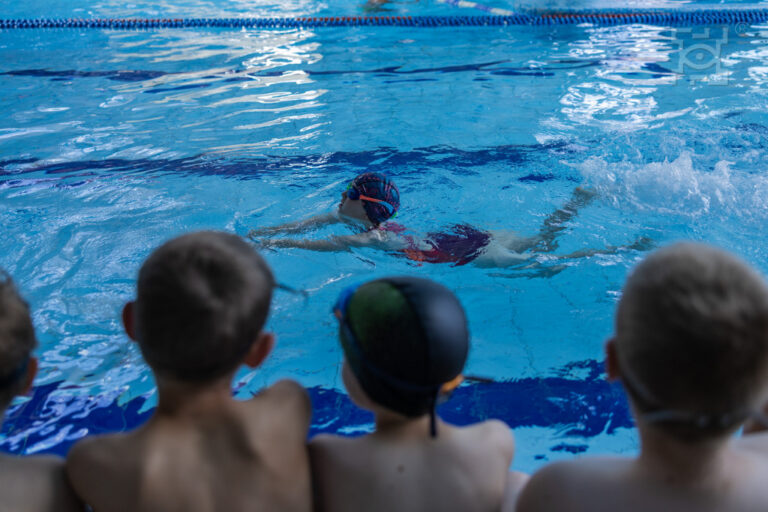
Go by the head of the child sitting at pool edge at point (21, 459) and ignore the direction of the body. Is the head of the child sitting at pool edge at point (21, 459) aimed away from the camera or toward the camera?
away from the camera

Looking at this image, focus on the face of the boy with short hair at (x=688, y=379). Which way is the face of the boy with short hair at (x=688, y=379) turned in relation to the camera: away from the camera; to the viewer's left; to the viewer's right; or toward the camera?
away from the camera

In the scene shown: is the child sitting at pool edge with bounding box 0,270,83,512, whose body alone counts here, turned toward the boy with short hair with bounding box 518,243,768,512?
no

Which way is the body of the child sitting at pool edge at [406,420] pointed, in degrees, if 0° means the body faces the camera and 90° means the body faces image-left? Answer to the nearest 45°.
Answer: approximately 180°

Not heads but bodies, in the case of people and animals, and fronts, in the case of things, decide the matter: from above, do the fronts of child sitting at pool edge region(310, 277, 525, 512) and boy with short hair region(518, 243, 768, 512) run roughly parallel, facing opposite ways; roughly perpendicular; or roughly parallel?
roughly parallel

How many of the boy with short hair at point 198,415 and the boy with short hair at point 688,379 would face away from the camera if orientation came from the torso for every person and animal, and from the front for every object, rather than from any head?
2

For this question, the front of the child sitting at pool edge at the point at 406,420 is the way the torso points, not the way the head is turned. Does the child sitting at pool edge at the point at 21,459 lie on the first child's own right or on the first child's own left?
on the first child's own left

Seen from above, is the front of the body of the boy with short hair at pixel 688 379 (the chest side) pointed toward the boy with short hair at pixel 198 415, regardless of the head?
no

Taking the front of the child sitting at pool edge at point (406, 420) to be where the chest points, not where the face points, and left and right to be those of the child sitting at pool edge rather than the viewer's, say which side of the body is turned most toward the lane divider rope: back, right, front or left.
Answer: front

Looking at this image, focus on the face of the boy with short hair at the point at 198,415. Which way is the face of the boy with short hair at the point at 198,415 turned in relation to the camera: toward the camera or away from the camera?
away from the camera

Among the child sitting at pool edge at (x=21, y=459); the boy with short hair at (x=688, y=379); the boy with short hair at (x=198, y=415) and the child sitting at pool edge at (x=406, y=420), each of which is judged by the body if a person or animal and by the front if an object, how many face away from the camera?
4

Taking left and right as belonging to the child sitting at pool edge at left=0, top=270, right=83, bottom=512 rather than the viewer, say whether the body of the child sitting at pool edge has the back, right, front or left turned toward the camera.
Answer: back

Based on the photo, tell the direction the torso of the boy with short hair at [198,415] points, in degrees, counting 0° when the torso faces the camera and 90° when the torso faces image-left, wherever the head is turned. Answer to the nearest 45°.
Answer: approximately 180°

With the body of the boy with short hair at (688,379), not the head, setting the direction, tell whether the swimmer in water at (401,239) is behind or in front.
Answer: in front

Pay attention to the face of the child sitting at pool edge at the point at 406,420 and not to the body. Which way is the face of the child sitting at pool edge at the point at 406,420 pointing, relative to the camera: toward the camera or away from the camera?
away from the camera

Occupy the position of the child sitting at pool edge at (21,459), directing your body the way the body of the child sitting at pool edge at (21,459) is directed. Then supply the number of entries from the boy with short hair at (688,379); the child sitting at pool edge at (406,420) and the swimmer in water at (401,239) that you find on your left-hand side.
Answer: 0

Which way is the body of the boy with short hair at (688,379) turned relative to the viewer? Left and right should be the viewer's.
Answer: facing away from the viewer
